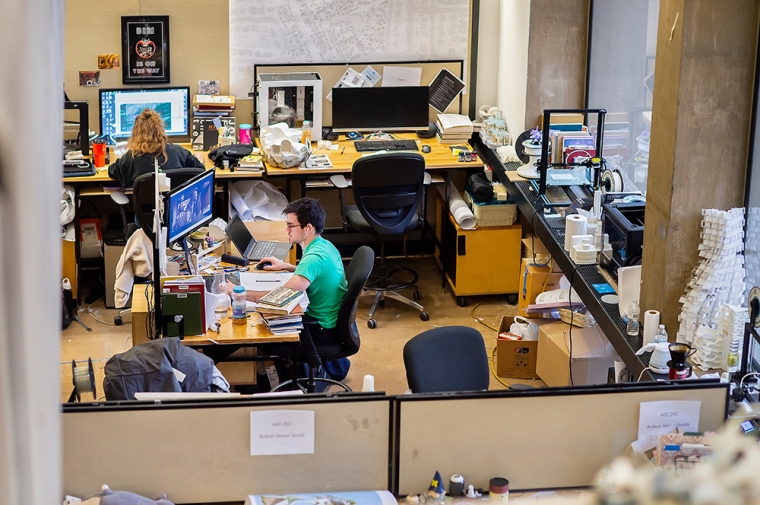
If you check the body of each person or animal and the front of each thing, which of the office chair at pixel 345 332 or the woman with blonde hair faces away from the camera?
the woman with blonde hair

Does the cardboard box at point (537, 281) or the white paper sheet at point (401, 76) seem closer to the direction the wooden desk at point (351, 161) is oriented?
the cardboard box

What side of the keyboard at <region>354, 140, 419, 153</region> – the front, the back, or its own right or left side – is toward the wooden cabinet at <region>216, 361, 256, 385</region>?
front

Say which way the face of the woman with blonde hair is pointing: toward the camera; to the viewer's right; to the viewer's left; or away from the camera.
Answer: away from the camera

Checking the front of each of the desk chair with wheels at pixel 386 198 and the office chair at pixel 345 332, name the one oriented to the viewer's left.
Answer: the office chair

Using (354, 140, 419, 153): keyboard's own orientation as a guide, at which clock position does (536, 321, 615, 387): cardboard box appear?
The cardboard box is roughly at 11 o'clock from the keyboard.

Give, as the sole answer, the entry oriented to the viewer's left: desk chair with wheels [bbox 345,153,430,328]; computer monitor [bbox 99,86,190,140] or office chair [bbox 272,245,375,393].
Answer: the office chair

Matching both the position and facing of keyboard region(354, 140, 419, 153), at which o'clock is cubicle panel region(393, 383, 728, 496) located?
The cubicle panel is roughly at 12 o'clock from the keyboard.

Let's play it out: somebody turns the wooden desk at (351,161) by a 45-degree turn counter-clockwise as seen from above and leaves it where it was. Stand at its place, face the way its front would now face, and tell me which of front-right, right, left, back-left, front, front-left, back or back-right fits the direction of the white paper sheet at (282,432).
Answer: front-right

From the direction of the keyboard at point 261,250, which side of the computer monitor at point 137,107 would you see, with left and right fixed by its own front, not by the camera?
front

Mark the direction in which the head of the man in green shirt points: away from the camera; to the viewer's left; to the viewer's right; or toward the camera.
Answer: to the viewer's left

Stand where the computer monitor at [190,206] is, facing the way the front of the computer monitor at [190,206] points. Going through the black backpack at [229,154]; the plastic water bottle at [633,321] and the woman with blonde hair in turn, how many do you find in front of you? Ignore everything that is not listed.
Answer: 1

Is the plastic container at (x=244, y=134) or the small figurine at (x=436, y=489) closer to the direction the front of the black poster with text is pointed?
the small figurine

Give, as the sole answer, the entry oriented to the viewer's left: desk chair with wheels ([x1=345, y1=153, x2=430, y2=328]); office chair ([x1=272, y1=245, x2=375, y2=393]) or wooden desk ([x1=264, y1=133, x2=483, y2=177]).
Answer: the office chair

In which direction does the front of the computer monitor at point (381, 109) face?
toward the camera

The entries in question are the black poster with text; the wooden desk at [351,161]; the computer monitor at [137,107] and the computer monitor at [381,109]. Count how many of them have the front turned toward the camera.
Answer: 4

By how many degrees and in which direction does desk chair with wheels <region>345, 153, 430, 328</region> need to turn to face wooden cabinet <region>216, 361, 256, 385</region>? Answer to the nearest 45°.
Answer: approximately 135° to its left

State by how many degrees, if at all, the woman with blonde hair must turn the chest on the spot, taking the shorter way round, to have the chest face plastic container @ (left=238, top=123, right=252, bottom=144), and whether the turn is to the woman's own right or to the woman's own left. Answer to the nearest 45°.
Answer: approximately 45° to the woman's own right

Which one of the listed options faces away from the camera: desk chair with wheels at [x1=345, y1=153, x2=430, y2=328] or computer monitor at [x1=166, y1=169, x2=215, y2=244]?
the desk chair with wheels

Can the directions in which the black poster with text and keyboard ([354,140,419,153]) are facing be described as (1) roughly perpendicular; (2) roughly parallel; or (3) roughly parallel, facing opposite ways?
roughly parallel

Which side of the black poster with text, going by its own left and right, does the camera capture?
front

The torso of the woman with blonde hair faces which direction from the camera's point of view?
away from the camera
